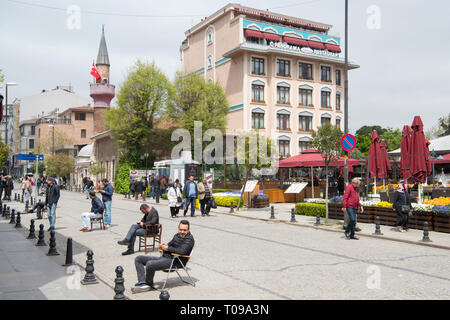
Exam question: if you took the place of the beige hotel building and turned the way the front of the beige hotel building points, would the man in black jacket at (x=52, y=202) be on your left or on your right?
on your right

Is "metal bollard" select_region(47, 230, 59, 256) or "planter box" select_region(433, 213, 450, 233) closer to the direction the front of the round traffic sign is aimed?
the metal bollard

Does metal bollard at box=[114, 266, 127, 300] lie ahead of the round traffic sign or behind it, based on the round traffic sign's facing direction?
ahead

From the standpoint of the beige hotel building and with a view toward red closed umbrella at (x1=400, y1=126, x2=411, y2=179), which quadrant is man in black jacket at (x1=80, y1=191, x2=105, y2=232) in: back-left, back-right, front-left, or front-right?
front-right

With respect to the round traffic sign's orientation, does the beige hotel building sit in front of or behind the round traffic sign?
behind

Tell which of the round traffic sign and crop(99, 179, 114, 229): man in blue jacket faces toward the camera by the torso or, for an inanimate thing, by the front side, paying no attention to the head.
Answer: the round traffic sign

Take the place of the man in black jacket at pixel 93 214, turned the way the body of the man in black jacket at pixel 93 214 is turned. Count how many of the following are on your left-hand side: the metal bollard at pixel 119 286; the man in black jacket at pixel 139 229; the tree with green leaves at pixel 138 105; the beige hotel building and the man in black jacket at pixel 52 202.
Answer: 2

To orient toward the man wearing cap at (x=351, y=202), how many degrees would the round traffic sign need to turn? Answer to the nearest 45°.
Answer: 0° — it already faces them

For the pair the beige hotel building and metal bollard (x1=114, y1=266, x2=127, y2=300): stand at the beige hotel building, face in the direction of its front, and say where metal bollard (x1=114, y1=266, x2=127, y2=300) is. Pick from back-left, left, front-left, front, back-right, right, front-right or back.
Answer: front-right

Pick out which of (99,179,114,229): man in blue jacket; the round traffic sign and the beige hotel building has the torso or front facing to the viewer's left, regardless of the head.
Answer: the man in blue jacket

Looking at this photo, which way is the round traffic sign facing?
toward the camera
